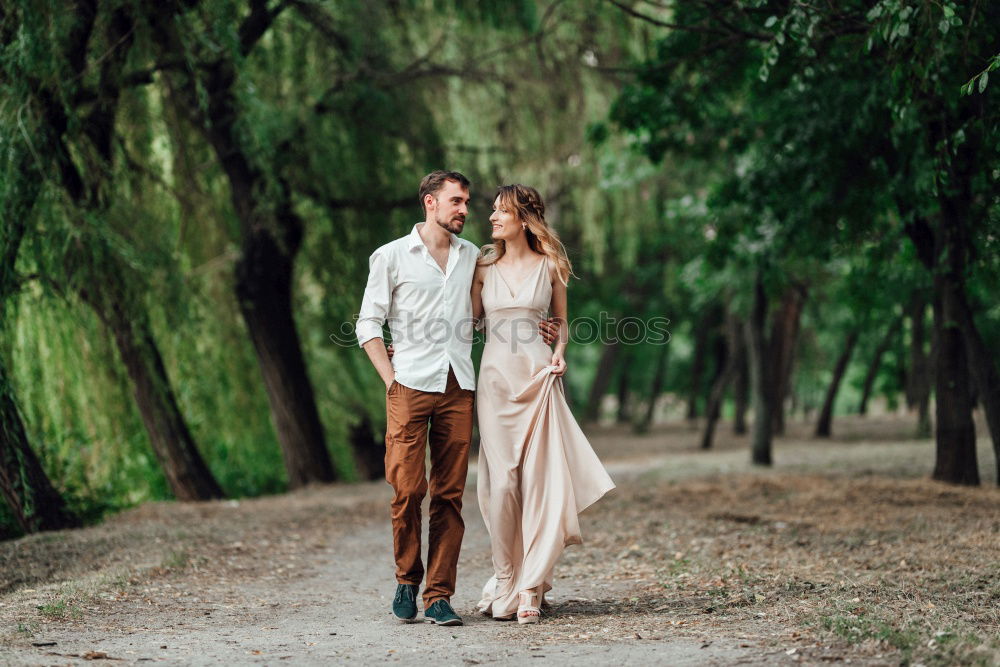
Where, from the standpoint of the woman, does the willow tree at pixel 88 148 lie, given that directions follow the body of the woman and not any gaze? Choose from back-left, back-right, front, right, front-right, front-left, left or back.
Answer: back-right

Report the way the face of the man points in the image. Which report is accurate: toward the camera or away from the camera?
toward the camera

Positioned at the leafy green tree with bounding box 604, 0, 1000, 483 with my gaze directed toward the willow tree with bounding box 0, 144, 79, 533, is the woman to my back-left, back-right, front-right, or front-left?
front-left

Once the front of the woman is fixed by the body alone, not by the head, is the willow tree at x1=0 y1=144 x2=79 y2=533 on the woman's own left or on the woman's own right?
on the woman's own right

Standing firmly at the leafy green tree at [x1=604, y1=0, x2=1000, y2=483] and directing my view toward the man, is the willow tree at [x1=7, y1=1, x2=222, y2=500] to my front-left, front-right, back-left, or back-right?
front-right

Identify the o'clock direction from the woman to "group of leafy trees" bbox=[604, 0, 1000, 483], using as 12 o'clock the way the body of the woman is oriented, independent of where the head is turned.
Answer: The group of leafy trees is roughly at 7 o'clock from the woman.

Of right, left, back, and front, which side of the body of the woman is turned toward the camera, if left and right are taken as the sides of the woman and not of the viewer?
front

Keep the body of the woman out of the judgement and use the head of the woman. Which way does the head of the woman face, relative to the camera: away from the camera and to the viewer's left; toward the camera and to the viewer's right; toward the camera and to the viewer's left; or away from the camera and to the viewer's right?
toward the camera and to the viewer's left
